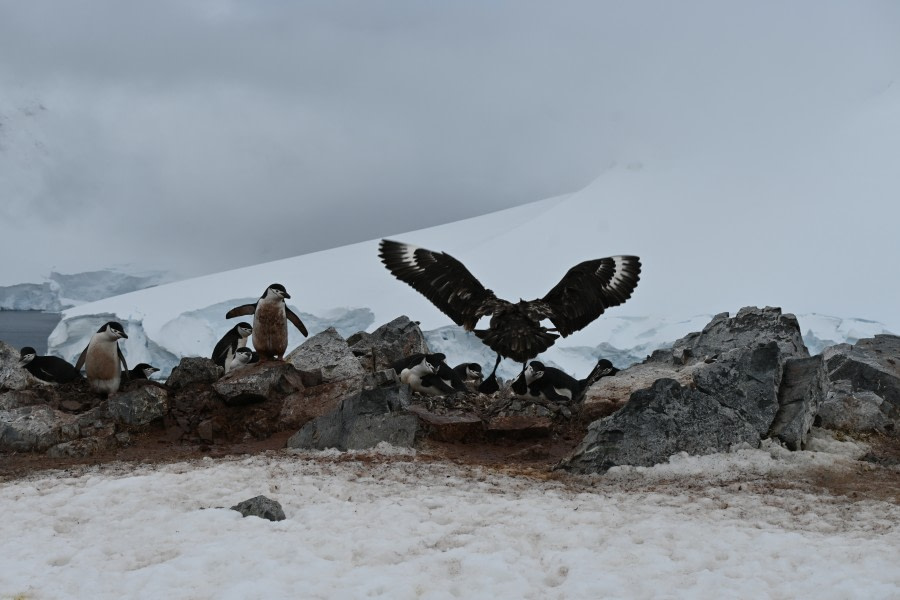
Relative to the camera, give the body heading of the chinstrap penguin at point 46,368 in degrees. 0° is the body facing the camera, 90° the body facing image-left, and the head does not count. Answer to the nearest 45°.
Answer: approximately 90°

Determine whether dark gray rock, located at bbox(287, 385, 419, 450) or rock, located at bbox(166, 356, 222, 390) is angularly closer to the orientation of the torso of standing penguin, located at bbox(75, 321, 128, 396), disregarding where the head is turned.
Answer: the dark gray rock

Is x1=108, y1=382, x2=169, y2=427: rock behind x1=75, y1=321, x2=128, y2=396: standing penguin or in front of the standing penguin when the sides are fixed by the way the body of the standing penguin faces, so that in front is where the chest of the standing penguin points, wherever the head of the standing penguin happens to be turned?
in front

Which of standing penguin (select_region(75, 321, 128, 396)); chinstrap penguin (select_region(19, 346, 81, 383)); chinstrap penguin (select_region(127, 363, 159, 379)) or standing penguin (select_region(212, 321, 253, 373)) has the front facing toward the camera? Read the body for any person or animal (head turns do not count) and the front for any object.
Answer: standing penguin (select_region(75, 321, 128, 396))

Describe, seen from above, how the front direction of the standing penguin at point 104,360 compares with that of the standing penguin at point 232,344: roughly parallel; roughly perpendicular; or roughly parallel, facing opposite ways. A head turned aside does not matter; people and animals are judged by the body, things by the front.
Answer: roughly perpendicular

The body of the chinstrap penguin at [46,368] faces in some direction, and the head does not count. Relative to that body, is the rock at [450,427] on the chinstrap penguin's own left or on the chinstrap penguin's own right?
on the chinstrap penguin's own left

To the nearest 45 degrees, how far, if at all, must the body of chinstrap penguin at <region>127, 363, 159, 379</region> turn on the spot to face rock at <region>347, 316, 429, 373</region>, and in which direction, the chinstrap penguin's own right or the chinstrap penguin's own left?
0° — it already faces it

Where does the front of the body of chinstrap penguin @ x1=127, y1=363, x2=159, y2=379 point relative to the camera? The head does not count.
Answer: to the viewer's right

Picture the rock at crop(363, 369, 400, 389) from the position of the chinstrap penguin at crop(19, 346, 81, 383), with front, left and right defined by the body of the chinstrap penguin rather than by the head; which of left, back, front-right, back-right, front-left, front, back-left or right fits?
back-left

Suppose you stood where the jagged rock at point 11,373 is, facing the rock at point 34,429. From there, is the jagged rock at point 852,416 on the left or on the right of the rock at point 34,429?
left

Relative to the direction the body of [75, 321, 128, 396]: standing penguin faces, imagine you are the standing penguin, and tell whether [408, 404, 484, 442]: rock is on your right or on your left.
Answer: on your left
